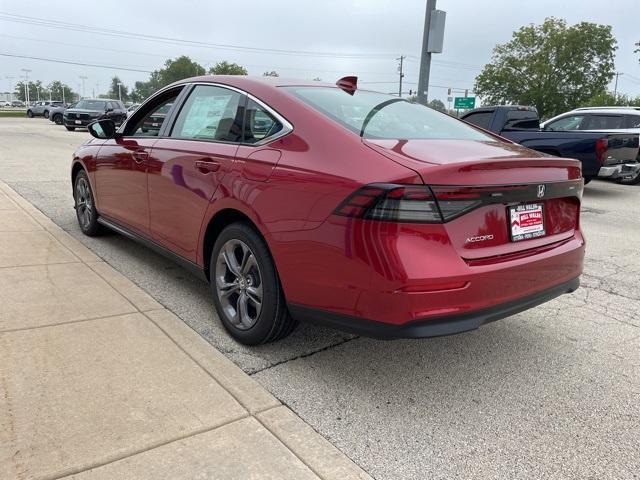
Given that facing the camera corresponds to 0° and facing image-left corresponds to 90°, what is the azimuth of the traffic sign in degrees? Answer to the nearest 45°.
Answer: approximately 0°

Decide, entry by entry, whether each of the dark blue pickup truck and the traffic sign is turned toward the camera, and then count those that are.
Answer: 1

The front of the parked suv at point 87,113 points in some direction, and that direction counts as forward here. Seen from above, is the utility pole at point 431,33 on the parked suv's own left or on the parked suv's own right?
on the parked suv's own left

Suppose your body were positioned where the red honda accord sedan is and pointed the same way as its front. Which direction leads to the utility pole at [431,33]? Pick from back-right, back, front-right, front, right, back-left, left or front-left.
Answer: front-right

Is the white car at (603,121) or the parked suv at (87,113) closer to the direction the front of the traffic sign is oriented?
the white car

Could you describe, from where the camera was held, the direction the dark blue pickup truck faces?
facing away from the viewer and to the left of the viewer

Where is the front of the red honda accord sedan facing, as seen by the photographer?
facing away from the viewer and to the left of the viewer

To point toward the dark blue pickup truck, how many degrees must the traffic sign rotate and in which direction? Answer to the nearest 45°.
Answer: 0° — it already faces it

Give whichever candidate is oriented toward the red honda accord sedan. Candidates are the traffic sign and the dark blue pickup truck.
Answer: the traffic sign

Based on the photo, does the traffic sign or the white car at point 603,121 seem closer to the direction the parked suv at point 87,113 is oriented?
the white car
